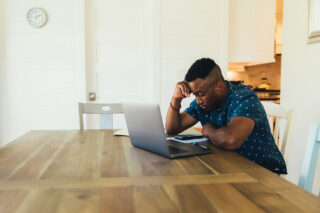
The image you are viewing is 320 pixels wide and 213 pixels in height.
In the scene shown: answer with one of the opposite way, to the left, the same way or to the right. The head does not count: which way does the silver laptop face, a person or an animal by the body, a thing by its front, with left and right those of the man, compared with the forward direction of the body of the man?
the opposite way

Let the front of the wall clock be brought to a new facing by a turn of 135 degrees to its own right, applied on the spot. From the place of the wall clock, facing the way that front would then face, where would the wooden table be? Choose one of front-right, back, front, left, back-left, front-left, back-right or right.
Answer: back-left

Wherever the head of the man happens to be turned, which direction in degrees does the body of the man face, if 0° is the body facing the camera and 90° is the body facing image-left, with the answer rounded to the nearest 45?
approximately 45°

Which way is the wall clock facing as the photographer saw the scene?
facing the viewer

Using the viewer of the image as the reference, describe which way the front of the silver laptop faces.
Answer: facing away from the viewer and to the right of the viewer

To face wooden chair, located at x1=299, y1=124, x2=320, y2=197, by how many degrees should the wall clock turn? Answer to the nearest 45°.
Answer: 0° — it already faces it

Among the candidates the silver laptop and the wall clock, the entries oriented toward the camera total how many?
1

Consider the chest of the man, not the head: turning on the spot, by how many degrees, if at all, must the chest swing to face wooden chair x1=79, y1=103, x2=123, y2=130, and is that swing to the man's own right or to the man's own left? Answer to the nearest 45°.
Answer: approximately 90° to the man's own right

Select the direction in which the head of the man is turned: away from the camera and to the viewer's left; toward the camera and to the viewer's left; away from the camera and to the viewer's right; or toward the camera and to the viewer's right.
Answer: toward the camera and to the viewer's left

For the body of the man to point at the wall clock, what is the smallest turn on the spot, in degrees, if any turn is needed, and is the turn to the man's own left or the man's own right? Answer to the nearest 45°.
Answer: approximately 90° to the man's own right
